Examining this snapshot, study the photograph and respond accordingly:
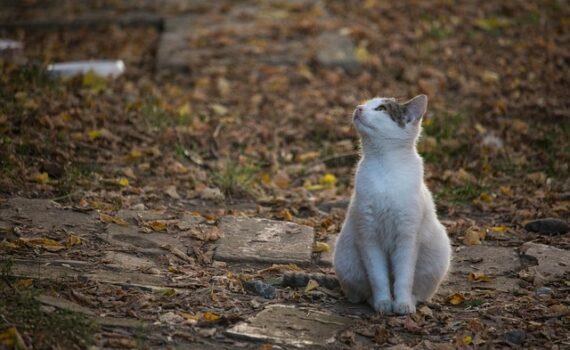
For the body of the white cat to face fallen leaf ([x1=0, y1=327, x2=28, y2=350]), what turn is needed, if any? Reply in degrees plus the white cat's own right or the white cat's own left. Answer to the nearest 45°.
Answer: approximately 45° to the white cat's own right

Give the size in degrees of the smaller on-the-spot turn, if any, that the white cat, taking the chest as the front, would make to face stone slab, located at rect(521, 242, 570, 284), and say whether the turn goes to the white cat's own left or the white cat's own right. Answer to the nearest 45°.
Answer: approximately 135° to the white cat's own left

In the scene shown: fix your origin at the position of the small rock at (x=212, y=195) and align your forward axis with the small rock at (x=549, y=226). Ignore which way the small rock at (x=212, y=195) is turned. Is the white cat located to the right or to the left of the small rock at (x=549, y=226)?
right

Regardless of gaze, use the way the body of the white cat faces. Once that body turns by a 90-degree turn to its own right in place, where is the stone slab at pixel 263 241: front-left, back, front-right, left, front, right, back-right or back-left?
front-right

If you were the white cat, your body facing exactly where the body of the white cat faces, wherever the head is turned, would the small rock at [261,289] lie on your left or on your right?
on your right

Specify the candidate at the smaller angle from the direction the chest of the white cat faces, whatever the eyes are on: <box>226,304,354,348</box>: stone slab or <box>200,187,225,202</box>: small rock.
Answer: the stone slab

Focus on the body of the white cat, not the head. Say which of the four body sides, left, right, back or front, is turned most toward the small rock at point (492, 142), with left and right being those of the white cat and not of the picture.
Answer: back

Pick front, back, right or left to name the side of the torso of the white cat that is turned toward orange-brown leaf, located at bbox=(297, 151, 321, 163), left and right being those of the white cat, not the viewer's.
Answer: back

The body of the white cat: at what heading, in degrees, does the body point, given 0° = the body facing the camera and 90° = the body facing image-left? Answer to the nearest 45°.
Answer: approximately 0°

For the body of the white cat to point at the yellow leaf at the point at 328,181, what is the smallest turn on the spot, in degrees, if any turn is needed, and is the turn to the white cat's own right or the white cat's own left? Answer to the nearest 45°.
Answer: approximately 180°

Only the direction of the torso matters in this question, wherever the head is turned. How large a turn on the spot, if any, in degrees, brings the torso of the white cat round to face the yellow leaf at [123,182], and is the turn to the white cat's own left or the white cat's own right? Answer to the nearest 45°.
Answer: approximately 135° to the white cat's own right

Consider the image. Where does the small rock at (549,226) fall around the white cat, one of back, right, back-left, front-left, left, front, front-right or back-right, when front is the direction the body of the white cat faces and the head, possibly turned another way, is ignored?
back-left

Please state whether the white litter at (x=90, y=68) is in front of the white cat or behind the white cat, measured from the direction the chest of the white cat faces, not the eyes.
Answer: behind

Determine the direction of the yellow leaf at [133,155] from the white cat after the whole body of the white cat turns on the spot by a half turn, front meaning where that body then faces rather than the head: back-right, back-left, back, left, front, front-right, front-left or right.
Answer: front-left
